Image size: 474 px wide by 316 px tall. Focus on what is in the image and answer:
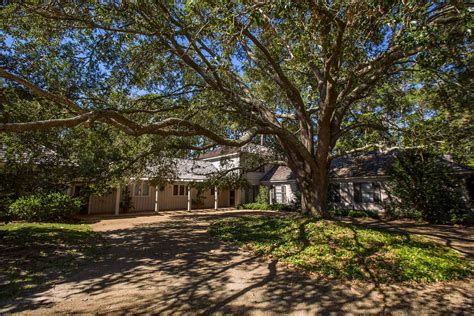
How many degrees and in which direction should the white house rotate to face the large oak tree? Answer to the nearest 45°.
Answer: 0° — it already faces it

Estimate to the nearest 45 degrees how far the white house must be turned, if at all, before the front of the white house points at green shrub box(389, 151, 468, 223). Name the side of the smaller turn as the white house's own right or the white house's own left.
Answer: approximately 45° to the white house's own left

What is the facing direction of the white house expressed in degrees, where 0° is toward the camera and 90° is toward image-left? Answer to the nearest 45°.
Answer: approximately 0°

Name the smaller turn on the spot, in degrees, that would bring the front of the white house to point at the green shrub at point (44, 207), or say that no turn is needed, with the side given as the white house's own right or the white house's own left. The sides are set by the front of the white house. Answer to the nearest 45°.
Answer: approximately 45° to the white house's own right

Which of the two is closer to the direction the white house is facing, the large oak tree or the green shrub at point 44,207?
the large oak tree

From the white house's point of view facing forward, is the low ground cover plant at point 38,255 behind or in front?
in front

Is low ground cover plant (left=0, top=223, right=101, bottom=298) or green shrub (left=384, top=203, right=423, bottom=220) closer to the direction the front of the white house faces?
the low ground cover plant

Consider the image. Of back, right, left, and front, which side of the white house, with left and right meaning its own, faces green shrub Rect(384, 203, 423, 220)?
left
